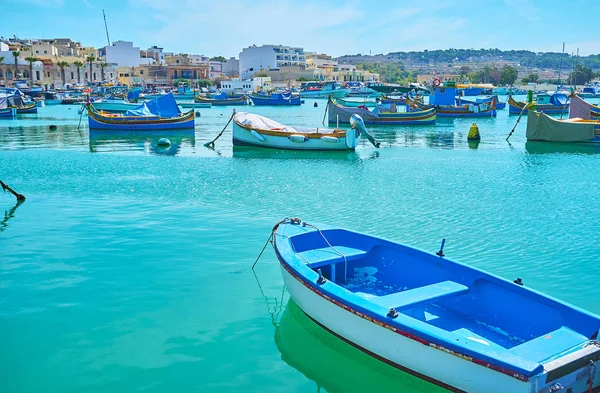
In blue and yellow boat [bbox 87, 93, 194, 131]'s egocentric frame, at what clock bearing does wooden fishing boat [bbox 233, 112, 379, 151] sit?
The wooden fishing boat is roughly at 8 o'clock from the blue and yellow boat.

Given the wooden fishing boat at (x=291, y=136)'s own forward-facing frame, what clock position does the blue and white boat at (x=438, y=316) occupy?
The blue and white boat is roughly at 9 o'clock from the wooden fishing boat.

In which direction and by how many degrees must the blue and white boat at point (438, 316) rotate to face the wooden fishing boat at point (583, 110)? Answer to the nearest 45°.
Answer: approximately 45° to its right

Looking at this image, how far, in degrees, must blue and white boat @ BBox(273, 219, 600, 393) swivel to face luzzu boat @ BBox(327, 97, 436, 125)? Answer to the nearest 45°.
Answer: approximately 45° to its right

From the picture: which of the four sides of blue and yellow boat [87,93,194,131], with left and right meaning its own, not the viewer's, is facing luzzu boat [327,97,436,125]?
back

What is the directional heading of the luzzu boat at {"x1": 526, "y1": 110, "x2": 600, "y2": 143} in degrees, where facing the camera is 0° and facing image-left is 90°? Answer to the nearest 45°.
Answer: approximately 90°

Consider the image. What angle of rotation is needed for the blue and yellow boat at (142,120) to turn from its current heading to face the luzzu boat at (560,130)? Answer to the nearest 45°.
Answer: approximately 135° to its left

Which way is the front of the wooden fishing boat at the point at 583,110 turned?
to the viewer's left

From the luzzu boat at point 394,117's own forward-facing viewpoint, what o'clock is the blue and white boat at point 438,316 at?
The blue and white boat is roughly at 9 o'clock from the luzzu boat.

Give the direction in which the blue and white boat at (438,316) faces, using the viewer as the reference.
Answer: facing away from the viewer and to the left of the viewer

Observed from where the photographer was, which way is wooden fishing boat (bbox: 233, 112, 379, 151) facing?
facing to the left of the viewer

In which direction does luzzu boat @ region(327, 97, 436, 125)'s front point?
to the viewer's left

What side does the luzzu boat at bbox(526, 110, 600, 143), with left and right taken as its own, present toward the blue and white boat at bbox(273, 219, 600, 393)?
left

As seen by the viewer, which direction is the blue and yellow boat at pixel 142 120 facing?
to the viewer's left
